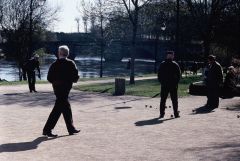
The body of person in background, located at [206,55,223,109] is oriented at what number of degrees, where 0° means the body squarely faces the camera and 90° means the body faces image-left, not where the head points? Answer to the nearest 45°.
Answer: approximately 45°

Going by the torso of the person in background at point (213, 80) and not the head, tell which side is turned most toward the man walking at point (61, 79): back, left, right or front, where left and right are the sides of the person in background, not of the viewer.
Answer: front

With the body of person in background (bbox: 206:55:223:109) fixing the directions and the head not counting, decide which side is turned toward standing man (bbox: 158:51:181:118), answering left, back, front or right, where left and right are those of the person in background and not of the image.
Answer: front

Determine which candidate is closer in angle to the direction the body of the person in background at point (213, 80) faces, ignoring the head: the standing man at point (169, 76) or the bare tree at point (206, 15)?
the standing man

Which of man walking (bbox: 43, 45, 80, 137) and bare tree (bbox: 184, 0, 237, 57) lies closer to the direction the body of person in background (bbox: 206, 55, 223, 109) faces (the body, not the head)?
the man walking

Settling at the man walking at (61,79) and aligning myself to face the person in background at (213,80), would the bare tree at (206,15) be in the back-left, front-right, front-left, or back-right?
front-left
